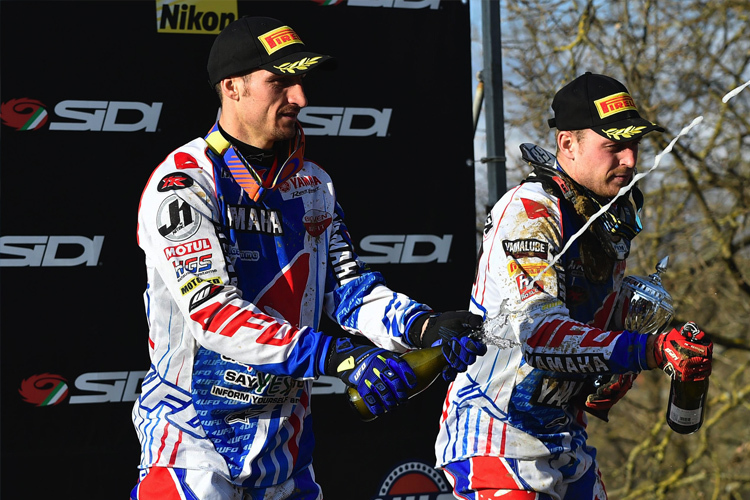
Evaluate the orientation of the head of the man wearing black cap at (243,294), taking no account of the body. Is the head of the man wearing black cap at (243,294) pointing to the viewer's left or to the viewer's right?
to the viewer's right

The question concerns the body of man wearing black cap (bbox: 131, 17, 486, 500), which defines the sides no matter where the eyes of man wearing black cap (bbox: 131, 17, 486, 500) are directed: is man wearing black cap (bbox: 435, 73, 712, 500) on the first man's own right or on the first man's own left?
on the first man's own left

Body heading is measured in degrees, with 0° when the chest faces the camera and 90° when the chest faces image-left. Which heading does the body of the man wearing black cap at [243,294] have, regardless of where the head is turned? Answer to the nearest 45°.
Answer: approximately 315°
